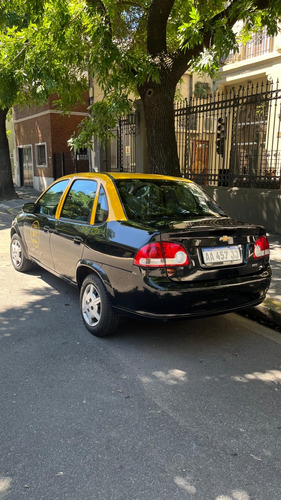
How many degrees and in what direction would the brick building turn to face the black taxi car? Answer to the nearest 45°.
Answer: approximately 45° to its left

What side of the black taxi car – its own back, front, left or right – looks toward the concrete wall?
right

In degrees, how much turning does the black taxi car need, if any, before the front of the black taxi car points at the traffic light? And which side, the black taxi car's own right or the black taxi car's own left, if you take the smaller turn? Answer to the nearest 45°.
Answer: approximately 45° to the black taxi car's own right

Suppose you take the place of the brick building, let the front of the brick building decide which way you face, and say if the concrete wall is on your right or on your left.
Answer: on your left

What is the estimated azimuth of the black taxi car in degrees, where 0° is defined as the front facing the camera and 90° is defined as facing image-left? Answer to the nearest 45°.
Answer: approximately 135°

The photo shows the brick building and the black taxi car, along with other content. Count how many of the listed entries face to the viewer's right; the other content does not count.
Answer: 0

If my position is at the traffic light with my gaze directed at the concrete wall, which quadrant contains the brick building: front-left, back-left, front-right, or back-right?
back-right

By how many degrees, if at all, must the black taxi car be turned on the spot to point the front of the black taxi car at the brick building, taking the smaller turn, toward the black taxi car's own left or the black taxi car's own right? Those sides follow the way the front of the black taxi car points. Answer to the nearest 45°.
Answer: approximately 45° to the black taxi car's own right

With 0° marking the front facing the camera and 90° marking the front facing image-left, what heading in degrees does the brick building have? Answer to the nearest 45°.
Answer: approximately 45°

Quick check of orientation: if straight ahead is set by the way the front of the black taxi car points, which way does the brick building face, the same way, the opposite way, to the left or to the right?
to the left
